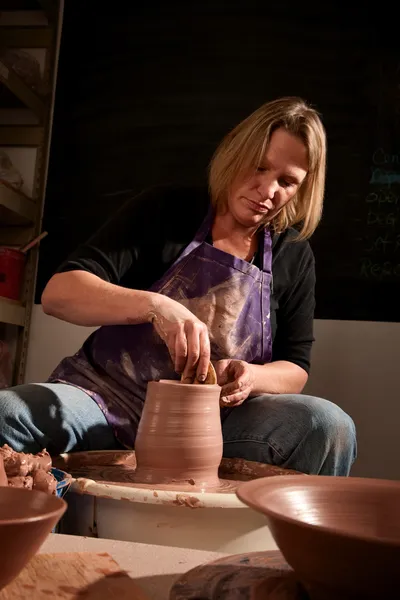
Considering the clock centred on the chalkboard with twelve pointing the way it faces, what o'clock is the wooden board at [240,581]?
The wooden board is roughly at 12 o'clock from the chalkboard.

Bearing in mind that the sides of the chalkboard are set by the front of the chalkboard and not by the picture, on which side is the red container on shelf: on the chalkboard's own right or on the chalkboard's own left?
on the chalkboard's own right

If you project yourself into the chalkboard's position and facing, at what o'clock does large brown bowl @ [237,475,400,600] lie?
The large brown bowl is roughly at 12 o'clock from the chalkboard.

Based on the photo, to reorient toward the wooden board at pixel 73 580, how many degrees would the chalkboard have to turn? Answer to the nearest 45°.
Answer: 0° — it already faces it

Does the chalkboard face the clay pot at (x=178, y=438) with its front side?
yes

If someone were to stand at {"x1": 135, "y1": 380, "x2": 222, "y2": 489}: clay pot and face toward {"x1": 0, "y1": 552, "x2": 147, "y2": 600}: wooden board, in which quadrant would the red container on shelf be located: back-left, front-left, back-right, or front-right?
back-right

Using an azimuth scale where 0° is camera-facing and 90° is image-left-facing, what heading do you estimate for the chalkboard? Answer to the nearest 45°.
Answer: approximately 0°

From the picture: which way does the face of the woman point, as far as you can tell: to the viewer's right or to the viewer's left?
to the viewer's left

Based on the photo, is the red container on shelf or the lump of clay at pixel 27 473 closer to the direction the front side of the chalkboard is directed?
the lump of clay

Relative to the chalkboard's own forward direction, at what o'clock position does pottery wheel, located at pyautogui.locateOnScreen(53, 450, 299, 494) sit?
The pottery wheel is roughly at 12 o'clock from the chalkboard.

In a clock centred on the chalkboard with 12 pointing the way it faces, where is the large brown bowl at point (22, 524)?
The large brown bowl is roughly at 12 o'clock from the chalkboard.
